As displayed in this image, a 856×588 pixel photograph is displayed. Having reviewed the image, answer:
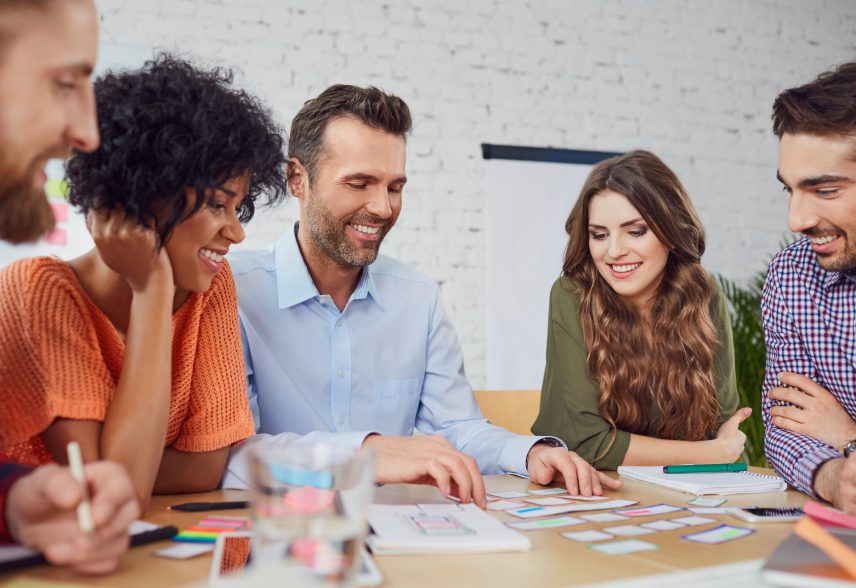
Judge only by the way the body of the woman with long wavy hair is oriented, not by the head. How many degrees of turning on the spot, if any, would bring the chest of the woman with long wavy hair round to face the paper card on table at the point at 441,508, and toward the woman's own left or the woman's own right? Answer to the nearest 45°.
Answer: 0° — they already face it

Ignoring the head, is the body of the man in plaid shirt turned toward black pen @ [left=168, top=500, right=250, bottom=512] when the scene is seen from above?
yes

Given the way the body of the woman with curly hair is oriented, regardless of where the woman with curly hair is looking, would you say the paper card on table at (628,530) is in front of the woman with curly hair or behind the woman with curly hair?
in front

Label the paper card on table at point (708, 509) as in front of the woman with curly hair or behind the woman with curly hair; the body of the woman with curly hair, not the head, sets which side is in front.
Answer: in front

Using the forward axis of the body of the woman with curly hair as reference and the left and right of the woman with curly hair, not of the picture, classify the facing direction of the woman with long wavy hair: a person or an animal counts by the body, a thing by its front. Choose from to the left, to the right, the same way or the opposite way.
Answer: to the right

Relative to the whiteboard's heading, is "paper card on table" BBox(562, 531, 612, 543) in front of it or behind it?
in front

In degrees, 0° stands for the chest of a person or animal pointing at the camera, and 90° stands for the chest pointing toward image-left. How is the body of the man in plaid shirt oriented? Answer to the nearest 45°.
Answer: approximately 45°

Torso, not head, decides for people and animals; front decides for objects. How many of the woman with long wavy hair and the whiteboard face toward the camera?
2

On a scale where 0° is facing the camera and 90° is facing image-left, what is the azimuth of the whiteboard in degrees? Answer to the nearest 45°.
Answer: approximately 0°

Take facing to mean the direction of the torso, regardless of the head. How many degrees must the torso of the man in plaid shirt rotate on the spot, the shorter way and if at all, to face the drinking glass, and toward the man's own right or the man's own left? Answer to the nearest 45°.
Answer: approximately 45° to the man's own left

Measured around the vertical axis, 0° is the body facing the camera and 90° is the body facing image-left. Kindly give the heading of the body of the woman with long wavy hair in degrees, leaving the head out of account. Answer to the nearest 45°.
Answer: approximately 0°
